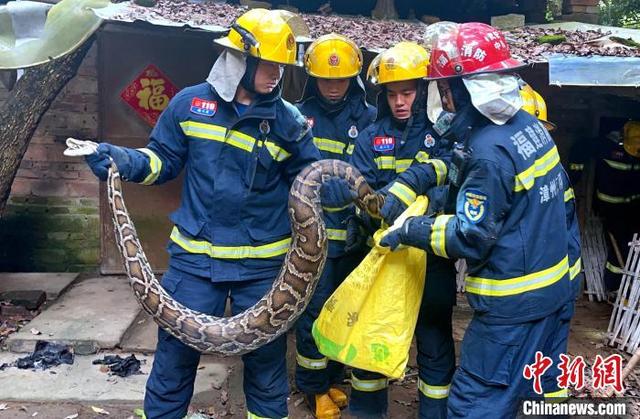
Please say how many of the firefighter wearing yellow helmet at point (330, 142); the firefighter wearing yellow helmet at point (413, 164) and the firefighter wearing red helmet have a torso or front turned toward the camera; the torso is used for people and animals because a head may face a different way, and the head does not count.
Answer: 2

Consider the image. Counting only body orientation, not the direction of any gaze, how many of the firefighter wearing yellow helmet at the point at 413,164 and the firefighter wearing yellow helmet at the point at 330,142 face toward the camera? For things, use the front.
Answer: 2

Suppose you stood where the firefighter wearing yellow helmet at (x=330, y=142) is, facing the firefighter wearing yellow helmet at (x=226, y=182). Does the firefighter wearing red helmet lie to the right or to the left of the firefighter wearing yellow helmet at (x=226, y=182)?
left

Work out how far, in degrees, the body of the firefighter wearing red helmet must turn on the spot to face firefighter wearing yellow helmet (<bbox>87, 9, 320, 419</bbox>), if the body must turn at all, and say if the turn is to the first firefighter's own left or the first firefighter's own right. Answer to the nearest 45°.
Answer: approximately 45° to the first firefighter's own left

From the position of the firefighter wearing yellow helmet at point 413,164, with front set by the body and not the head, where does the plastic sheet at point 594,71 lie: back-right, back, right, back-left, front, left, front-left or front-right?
back-left

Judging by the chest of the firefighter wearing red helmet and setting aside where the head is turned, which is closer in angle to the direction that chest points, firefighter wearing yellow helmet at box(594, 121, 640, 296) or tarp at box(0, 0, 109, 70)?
the tarp

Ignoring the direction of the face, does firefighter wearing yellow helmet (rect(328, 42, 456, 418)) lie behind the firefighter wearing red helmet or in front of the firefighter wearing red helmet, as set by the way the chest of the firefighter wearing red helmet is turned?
in front

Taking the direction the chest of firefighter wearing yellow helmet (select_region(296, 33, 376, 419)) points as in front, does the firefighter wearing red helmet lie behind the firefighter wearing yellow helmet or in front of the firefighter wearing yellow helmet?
in front

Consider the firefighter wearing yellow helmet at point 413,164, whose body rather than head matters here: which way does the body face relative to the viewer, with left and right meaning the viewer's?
facing the viewer

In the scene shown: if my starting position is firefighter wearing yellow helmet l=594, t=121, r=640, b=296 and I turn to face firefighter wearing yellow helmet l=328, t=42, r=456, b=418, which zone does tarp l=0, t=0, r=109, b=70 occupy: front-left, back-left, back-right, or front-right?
front-right

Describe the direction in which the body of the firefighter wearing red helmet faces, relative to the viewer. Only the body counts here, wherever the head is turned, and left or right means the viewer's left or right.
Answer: facing away from the viewer and to the left of the viewer

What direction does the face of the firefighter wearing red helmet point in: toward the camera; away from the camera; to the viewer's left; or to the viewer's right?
to the viewer's left

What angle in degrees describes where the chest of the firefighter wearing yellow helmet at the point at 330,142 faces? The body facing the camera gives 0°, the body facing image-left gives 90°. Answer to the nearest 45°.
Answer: approximately 0°

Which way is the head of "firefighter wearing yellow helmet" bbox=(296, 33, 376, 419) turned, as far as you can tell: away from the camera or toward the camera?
toward the camera

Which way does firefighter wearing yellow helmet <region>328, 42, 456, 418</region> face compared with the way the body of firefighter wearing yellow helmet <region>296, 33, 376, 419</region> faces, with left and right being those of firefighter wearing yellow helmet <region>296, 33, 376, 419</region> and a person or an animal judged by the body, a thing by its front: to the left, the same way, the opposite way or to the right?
the same way
